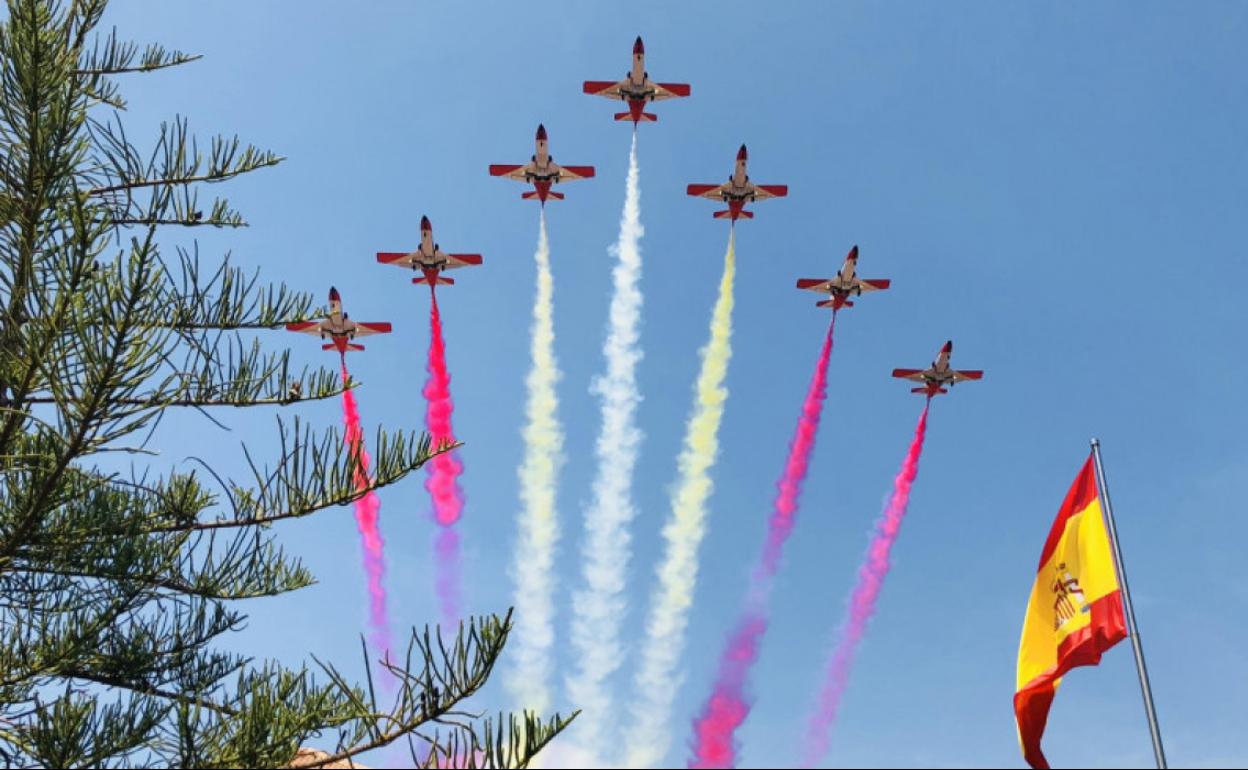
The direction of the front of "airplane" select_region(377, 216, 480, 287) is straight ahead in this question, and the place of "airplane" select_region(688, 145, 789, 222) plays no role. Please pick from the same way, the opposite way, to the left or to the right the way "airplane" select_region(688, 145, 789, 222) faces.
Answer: the same way

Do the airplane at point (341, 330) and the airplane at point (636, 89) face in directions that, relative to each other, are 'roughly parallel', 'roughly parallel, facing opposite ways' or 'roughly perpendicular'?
roughly parallel

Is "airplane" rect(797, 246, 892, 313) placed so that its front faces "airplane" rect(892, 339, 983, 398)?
no

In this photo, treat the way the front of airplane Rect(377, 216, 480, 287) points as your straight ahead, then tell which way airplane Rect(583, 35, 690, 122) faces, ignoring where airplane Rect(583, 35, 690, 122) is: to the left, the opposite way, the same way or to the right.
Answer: the same way

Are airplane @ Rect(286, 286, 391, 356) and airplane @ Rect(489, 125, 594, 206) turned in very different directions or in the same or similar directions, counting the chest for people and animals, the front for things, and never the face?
same or similar directions

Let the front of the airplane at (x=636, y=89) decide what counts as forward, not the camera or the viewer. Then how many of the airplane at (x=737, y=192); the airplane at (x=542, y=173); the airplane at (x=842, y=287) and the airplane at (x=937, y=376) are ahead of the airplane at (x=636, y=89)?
0
